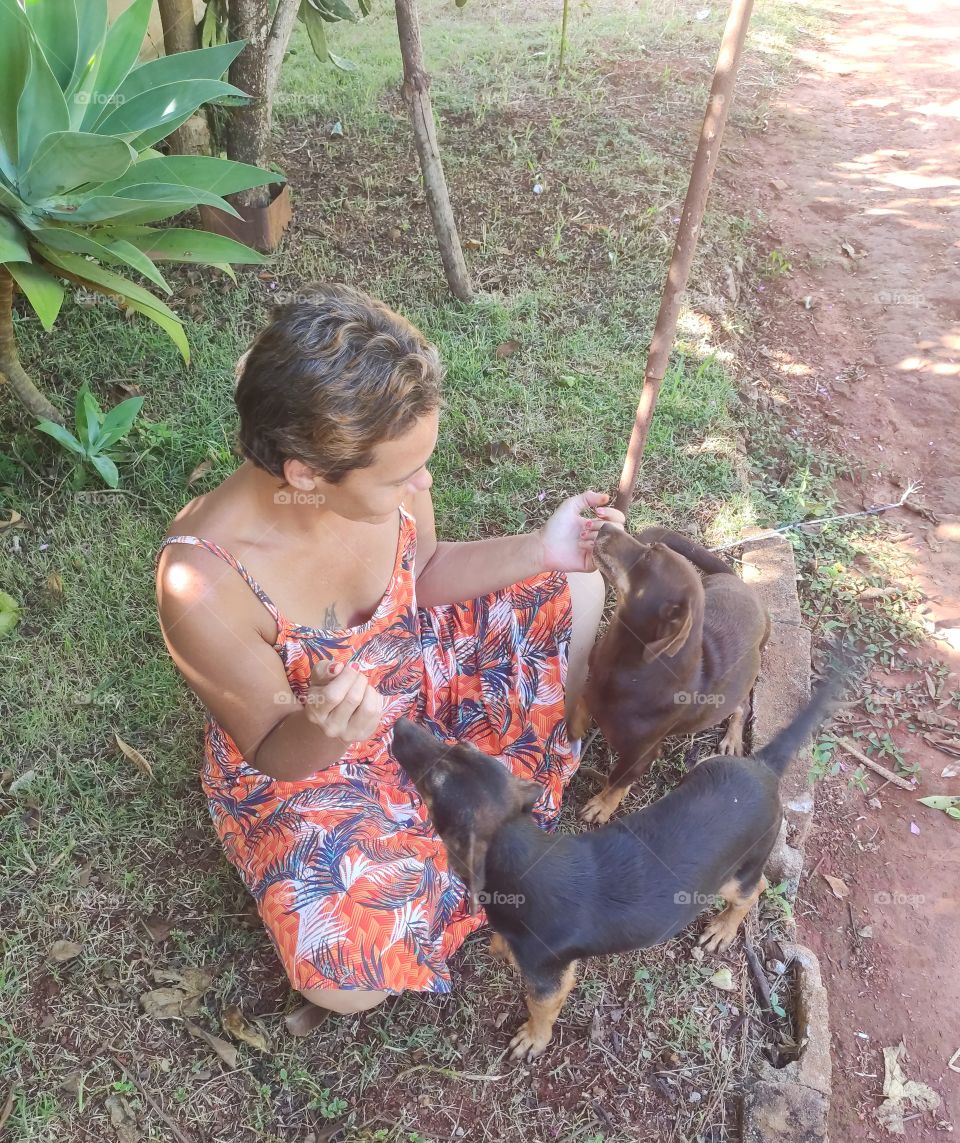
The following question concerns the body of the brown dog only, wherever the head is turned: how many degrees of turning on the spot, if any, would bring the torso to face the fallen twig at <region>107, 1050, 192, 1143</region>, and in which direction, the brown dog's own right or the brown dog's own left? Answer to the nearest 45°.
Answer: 0° — it already faces it

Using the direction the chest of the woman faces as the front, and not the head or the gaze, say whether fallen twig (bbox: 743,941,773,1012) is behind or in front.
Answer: in front

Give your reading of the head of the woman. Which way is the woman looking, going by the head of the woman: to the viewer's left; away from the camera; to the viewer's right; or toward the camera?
to the viewer's right

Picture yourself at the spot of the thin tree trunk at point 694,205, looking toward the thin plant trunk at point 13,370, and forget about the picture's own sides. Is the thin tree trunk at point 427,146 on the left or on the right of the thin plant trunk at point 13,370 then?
right

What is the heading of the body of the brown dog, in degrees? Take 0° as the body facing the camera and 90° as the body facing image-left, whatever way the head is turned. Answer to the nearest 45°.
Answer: approximately 45°

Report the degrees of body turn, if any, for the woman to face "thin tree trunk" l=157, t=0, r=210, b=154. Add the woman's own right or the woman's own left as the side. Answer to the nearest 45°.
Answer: approximately 135° to the woman's own left

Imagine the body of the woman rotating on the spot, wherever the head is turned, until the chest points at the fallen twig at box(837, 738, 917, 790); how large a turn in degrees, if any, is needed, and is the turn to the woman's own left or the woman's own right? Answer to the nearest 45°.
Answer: approximately 45° to the woman's own left
